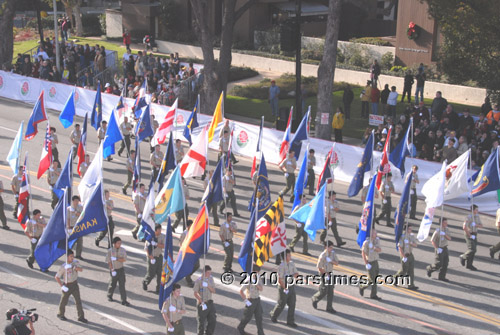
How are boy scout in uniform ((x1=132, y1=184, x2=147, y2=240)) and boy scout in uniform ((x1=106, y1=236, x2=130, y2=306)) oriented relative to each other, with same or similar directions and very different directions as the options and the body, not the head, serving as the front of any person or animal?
same or similar directions

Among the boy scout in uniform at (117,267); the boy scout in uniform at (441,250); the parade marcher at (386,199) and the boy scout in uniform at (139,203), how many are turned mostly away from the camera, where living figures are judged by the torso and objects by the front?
0

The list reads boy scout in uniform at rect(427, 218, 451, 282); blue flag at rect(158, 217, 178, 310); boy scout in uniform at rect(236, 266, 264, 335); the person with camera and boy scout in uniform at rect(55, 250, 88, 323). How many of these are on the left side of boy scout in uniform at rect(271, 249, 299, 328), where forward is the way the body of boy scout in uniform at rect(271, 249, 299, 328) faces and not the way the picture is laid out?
1

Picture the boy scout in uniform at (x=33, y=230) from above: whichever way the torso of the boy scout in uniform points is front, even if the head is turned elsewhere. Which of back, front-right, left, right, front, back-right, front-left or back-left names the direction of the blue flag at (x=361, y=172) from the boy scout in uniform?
front-left

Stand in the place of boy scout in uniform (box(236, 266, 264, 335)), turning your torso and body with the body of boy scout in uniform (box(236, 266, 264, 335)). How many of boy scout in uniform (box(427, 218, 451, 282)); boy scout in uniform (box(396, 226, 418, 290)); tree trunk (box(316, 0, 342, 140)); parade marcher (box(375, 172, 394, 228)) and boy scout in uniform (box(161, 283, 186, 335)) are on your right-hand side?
1

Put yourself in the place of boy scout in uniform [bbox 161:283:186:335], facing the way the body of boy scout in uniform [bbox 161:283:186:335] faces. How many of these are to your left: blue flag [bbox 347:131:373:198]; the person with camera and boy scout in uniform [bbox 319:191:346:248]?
2

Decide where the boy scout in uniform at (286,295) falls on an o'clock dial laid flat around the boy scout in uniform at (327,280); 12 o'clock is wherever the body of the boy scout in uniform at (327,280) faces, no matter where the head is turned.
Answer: the boy scout in uniform at (286,295) is roughly at 3 o'clock from the boy scout in uniform at (327,280).

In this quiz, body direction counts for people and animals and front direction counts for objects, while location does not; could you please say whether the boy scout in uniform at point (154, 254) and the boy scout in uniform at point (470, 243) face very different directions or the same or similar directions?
same or similar directions

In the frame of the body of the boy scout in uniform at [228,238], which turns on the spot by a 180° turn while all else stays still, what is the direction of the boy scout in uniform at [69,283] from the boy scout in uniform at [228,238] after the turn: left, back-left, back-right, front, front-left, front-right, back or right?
left

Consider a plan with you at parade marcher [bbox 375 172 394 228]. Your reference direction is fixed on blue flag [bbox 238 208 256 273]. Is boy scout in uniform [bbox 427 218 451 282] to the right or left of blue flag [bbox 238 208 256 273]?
left

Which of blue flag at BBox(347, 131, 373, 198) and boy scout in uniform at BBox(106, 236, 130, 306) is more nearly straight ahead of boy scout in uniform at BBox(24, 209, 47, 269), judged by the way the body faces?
the boy scout in uniform

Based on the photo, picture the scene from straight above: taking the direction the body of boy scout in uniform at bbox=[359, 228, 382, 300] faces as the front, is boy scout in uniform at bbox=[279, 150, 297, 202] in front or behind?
behind

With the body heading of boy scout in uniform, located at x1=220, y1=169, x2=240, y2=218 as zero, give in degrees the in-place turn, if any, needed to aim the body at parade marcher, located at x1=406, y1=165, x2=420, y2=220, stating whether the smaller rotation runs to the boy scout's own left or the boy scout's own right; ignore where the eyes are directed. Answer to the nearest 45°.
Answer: approximately 45° to the boy scout's own left

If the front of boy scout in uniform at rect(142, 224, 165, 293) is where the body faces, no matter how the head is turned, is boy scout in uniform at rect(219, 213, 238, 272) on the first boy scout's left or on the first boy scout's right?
on the first boy scout's left
